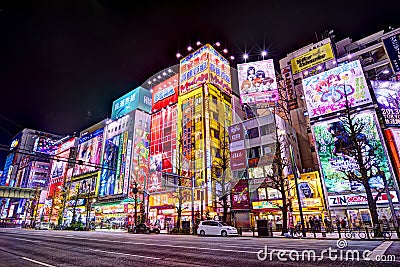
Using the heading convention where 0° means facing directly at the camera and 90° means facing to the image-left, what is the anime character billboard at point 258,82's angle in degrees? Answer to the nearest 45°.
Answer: approximately 0°

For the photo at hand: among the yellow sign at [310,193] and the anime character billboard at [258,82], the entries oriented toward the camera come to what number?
2

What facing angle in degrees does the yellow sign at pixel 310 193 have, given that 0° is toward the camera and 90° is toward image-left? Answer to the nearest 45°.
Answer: approximately 0°

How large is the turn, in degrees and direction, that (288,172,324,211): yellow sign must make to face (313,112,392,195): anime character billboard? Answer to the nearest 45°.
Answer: approximately 45° to its left

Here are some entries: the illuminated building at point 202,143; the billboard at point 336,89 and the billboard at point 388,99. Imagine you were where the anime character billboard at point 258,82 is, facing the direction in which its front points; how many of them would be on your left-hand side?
2

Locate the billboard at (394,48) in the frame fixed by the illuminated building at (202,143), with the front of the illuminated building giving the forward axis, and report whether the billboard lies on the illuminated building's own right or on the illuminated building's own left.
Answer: on the illuminated building's own left

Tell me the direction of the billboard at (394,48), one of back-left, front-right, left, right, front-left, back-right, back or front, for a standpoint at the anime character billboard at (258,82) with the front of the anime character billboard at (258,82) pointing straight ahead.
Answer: left
